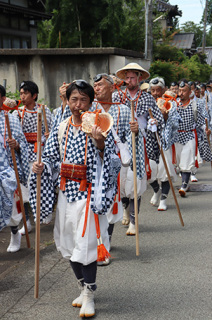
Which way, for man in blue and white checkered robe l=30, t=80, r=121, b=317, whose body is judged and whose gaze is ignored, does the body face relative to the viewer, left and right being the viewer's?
facing the viewer
